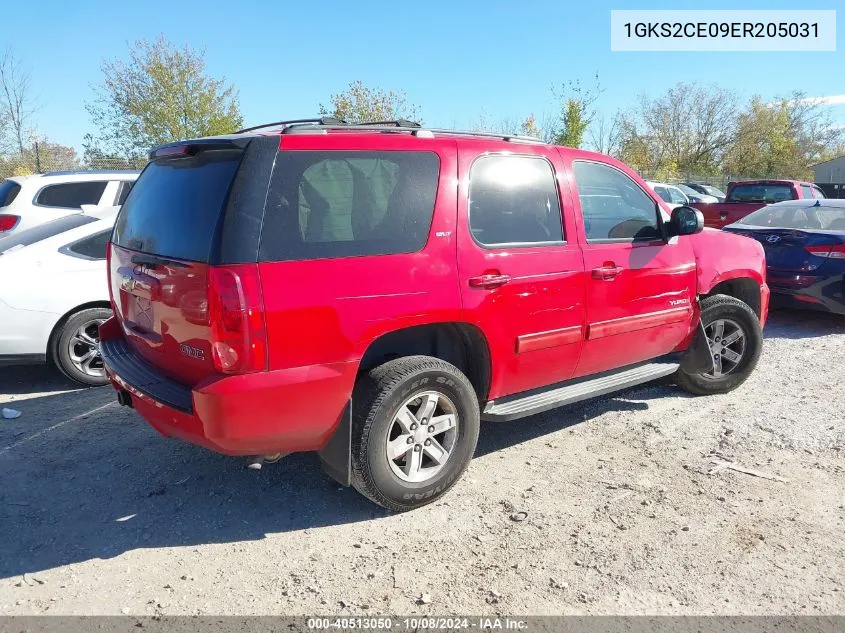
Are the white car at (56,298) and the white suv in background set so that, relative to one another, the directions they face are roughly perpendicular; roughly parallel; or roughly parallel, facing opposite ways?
roughly parallel

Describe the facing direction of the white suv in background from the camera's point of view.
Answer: facing away from the viewer and to the right of the viewer

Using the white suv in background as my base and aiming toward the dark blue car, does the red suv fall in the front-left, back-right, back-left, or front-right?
front-right

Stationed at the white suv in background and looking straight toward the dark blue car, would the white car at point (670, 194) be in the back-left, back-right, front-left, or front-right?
front-left

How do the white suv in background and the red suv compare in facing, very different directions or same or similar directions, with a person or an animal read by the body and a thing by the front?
same or similar directions

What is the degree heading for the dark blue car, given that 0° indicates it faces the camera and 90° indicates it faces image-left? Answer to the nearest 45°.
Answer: approximately 225°

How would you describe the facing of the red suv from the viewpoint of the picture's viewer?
facing away from the viewer and to the right of the viewer

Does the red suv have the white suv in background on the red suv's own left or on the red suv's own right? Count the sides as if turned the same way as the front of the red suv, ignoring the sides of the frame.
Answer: on the red suv's own left

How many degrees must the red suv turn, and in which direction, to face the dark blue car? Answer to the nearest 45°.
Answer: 0° — it already faces it
